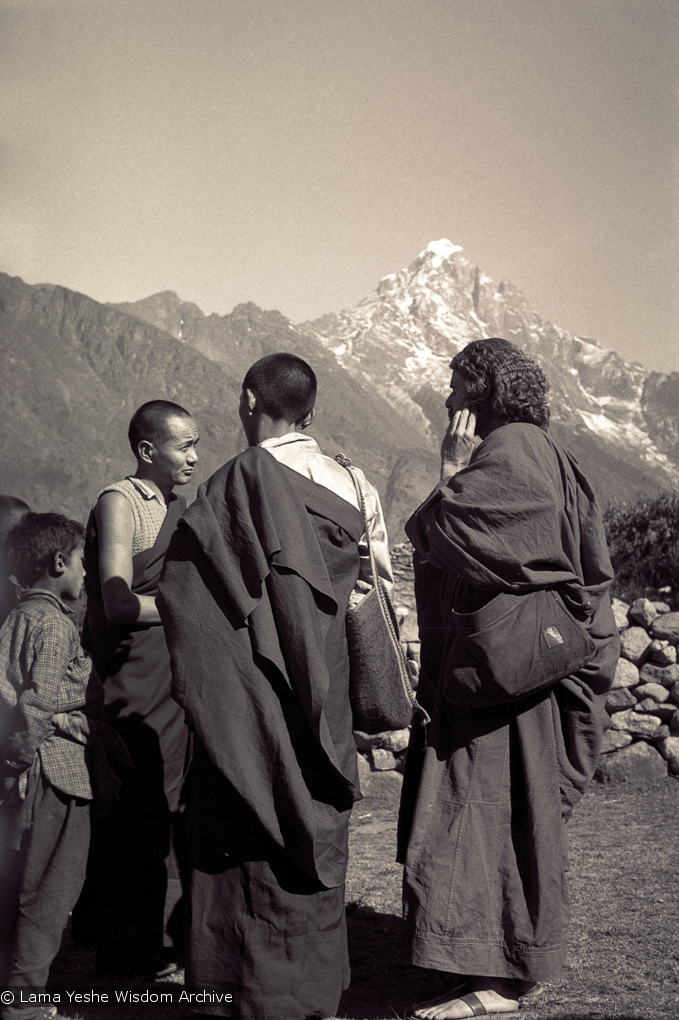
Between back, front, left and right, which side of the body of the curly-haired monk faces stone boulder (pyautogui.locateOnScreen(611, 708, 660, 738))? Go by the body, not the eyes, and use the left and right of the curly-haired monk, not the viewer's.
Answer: right

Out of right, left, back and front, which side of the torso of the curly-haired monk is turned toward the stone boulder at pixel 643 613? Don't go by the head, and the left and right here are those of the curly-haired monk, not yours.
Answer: right

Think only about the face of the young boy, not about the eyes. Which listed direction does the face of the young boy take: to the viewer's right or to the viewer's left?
to the viewer's right

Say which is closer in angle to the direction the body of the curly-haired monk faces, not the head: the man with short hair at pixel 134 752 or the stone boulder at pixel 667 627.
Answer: the man with short hair

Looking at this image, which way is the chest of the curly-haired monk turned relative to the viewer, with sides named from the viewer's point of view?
facing to the left of the viewer

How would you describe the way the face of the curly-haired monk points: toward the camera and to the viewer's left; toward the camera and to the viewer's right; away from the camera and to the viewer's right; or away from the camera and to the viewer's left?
away from the camera and to the viewer's left

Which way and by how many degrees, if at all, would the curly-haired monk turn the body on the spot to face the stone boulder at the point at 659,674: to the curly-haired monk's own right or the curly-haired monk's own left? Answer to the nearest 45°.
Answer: approximately 90° to the curly-haired monk's own right
